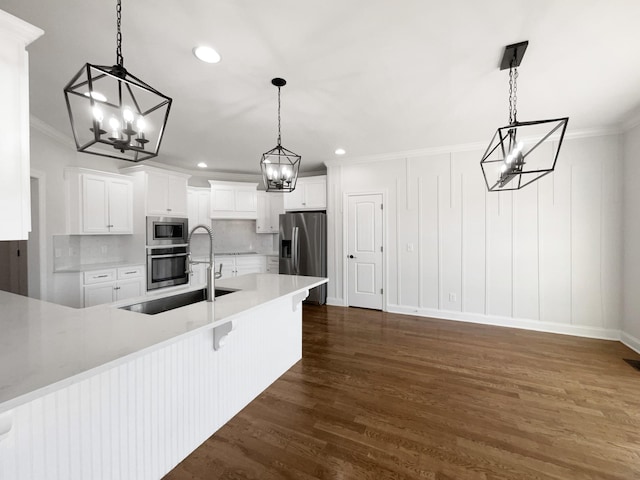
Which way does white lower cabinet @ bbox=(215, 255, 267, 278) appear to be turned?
toward the camera

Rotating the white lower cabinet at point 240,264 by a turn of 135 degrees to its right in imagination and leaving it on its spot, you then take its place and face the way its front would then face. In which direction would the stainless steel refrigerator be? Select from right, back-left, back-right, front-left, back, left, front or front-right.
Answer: back

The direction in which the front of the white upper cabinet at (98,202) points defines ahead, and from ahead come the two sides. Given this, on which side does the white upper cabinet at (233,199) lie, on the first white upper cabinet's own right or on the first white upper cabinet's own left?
on the first white upper cabinet's own left

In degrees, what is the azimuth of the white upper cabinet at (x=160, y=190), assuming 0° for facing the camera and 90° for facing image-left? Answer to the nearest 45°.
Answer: approximately 315°

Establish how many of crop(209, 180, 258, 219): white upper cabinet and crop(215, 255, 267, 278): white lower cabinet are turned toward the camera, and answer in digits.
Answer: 2

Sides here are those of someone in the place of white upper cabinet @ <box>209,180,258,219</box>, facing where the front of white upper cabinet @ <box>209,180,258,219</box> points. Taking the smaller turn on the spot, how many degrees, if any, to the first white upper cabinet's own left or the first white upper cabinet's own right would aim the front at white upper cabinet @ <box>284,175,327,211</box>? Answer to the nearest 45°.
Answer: approximately 45° to the first white upper cabinet's own left

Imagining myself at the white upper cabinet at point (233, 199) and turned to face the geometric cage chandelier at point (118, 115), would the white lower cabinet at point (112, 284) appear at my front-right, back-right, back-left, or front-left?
front-right

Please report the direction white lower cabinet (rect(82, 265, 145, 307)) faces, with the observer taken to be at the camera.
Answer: facing the viewer and to the right of the viewer

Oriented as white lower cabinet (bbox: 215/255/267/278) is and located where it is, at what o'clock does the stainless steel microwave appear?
The stainless steel microwave is roughly at 2 o'clock from the white lower cabinet.

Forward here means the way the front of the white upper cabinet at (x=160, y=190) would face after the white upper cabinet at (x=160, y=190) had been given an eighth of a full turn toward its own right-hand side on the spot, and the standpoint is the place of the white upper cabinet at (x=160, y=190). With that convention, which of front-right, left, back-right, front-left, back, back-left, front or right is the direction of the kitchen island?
front

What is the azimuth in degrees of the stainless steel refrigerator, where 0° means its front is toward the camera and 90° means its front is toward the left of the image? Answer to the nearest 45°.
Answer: approximately 45°

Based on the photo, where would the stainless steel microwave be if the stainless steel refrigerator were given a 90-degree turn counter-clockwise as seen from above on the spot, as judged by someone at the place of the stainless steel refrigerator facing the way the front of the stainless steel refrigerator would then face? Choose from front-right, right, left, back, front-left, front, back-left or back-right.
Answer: back-right

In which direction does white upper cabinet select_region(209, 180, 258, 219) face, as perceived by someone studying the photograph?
facing the viewer

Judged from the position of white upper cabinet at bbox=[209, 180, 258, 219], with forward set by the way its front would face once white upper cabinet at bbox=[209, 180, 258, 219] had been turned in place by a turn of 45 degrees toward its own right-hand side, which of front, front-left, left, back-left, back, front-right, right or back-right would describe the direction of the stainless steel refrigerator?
left

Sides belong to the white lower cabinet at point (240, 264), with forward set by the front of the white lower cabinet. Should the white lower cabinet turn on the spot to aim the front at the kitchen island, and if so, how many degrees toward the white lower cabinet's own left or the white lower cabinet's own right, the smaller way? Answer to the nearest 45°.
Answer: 0° — it already faces it
